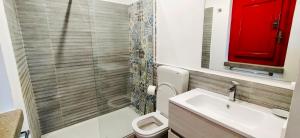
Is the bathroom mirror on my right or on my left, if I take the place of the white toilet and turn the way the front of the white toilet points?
on my left

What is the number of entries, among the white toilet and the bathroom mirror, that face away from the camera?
0

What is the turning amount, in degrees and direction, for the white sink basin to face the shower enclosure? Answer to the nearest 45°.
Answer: approximately 45° to its right

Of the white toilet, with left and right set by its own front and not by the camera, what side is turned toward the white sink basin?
left

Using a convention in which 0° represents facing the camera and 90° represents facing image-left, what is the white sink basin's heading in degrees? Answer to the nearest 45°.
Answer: approximately 45°

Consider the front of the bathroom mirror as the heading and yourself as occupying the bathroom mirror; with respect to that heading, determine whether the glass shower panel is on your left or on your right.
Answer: on your right

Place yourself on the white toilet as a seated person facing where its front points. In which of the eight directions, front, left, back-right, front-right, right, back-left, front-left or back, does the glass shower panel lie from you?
right

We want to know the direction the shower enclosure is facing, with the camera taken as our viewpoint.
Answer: facing the viewer and to the right of the viewer

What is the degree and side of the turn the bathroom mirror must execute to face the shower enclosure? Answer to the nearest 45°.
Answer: approximately 45° to its right

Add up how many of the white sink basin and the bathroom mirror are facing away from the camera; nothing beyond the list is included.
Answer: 0
